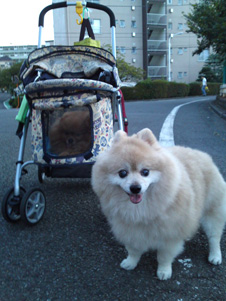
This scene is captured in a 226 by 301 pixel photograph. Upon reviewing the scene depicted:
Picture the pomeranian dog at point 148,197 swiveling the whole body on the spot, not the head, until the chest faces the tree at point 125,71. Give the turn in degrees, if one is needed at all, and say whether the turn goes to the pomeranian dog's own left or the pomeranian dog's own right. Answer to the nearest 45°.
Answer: approximately 135° to the pomeranian dog's own right

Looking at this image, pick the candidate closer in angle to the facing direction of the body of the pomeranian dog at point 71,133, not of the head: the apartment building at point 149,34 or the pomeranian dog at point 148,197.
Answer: the pomeranian dog

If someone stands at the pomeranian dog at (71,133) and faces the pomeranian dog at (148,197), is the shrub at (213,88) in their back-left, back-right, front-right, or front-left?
back-left

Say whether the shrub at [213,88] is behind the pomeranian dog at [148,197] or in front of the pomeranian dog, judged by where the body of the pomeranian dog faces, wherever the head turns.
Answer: behind

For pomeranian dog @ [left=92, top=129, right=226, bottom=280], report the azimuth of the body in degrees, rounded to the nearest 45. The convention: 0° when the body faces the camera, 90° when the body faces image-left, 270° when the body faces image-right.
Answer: approximately 45°

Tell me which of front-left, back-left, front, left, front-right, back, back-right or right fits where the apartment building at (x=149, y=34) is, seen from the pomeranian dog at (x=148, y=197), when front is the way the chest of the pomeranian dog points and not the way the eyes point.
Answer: back-right

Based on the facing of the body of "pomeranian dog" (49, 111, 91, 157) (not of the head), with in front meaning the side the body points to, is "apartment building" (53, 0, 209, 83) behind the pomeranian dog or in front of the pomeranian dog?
behind

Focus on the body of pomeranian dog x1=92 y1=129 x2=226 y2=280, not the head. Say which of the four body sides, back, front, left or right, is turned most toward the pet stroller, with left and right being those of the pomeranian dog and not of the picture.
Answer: right

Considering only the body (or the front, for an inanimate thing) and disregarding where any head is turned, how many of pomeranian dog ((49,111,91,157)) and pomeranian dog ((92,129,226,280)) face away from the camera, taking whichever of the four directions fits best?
0

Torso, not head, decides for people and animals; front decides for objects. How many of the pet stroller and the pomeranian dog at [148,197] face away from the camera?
0
